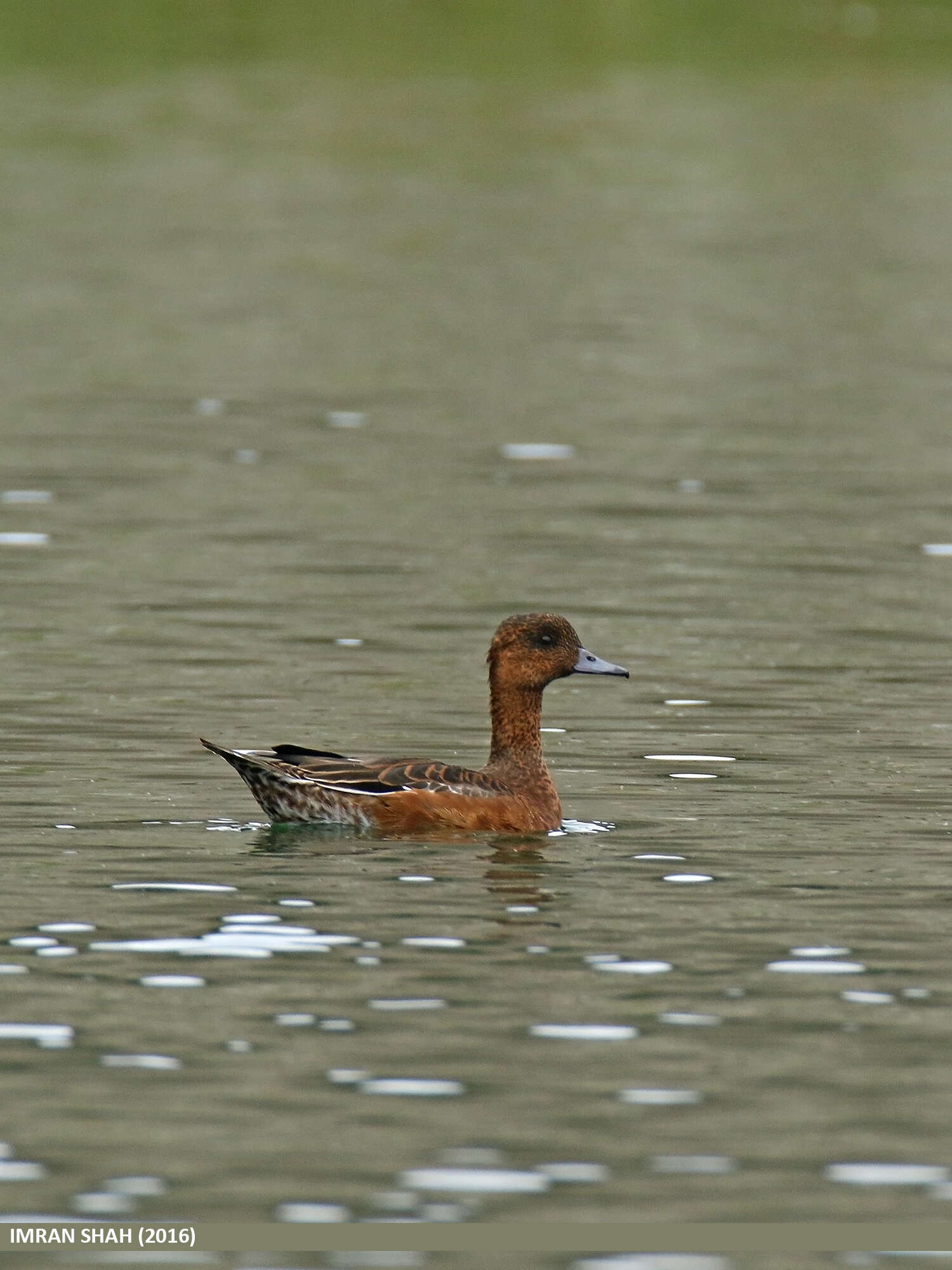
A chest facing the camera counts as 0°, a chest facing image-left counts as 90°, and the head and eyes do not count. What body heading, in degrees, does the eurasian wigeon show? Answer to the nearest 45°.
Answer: approximately 270°
